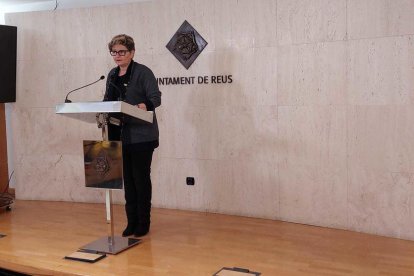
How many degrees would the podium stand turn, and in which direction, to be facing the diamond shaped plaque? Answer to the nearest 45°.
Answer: approximately 180°

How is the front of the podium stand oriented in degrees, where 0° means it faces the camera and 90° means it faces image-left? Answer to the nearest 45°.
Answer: approximately 45°

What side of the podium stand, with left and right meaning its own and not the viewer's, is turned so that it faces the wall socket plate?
back

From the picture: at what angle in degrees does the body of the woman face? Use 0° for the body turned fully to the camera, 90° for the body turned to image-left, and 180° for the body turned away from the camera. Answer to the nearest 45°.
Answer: approximately 45°

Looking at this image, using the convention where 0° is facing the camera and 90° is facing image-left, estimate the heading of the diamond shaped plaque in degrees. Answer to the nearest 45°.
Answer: approximately 0°

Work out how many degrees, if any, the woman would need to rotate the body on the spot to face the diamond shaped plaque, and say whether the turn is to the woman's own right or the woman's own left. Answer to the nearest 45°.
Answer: approximately 180°
